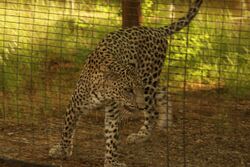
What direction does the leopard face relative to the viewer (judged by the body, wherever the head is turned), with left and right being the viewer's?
facing the viewer and to the left of the viewer

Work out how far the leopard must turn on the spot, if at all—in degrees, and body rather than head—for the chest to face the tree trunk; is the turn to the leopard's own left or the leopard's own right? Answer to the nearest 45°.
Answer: approximately 135° to the leopard's own right
